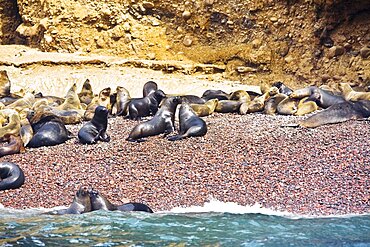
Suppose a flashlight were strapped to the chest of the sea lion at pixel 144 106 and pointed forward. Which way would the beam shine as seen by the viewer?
to the viewer's right

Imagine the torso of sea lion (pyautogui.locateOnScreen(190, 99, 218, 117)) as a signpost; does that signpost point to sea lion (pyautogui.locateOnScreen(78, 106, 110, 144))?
no

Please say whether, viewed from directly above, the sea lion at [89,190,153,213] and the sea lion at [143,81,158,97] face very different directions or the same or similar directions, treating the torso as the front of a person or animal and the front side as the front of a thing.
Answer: very different directions

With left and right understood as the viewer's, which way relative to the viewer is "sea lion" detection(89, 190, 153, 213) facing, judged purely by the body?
facing to the left of the viewer

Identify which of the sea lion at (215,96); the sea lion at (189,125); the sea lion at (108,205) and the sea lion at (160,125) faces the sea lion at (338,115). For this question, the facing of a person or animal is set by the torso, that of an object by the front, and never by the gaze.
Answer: the sea lion at (160,125)

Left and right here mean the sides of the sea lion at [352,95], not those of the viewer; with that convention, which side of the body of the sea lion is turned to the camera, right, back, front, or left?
left

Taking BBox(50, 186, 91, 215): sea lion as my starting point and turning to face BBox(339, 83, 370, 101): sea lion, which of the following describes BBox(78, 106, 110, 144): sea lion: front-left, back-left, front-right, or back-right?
front-left

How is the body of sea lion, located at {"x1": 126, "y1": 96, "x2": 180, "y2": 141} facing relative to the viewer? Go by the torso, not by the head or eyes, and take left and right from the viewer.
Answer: facing to the right of the viewer

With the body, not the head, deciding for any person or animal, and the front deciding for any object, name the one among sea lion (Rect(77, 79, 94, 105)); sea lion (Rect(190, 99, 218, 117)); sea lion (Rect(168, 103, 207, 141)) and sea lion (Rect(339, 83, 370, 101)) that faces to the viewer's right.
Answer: sea lion (Rect(190, 99, 218, 117))

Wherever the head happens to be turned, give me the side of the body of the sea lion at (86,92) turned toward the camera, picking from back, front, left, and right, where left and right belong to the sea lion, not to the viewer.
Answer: front

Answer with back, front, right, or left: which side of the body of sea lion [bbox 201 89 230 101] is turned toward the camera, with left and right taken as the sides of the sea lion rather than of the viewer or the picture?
left

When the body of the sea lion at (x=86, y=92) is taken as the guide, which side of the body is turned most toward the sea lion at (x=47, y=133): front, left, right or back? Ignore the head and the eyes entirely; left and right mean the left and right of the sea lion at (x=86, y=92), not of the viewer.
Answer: front
